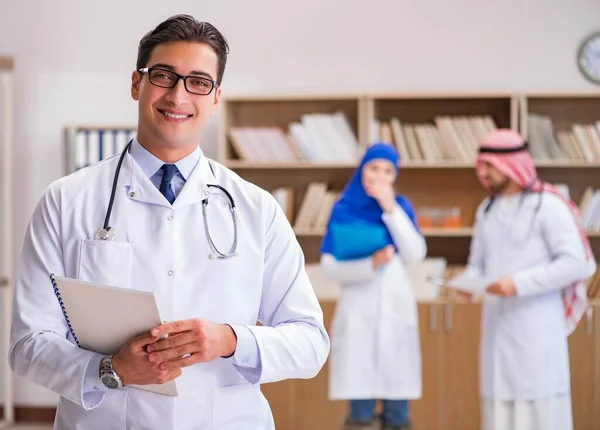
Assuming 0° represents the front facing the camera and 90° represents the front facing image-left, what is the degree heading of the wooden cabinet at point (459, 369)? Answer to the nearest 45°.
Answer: approximately 0°

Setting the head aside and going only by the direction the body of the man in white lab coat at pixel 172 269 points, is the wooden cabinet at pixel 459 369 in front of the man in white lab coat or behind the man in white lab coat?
behind

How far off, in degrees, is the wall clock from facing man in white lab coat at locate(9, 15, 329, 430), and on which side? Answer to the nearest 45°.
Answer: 0° — it already faces them
